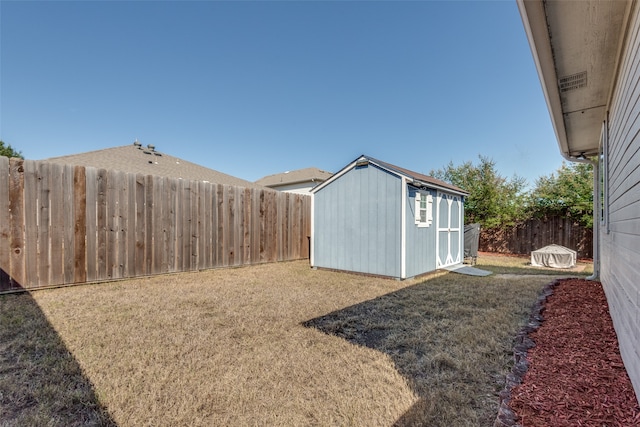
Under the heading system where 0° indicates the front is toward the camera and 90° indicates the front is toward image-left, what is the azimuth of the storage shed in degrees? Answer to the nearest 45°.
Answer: approximately 315°

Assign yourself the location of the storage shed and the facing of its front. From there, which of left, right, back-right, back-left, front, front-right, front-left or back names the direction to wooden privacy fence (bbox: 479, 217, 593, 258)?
left

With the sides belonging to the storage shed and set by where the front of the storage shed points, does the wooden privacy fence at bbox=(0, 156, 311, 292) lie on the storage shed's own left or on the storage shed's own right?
on the storage shed's own right

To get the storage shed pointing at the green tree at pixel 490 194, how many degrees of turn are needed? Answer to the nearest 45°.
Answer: approximately 90° to its left

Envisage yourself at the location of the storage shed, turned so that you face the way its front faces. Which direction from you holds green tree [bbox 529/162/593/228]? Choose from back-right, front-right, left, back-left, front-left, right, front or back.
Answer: left

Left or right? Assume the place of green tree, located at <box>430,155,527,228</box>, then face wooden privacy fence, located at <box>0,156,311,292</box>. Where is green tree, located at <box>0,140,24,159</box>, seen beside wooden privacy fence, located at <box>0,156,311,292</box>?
right
